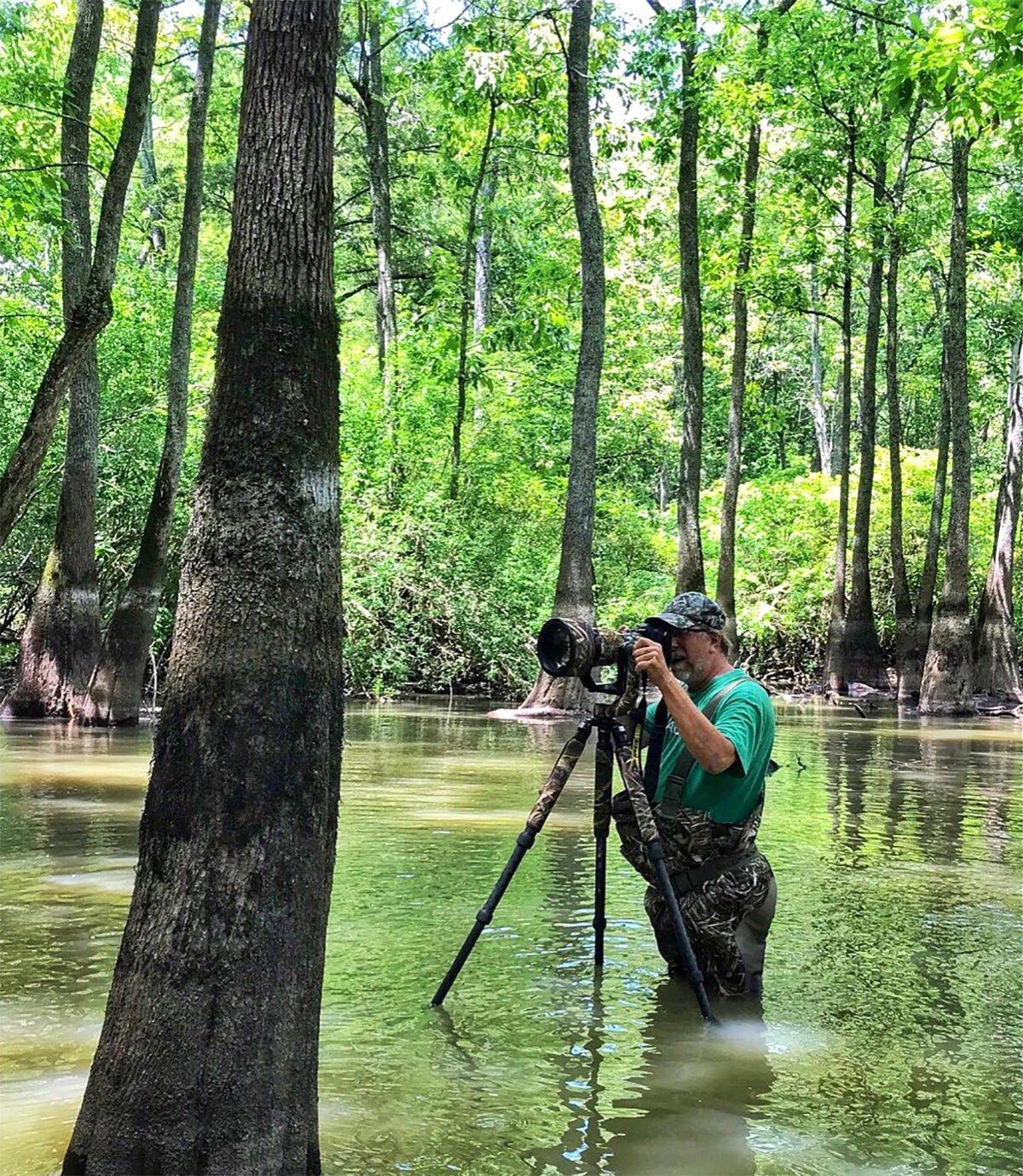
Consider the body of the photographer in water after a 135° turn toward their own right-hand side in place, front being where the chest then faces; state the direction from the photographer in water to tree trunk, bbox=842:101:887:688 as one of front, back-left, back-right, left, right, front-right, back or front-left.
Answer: front

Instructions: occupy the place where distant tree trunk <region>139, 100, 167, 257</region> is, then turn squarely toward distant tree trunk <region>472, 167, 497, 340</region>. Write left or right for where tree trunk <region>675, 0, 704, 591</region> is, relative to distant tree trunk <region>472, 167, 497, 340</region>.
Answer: right

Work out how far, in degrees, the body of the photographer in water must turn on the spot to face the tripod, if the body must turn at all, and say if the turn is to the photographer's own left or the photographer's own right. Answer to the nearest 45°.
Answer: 0° — they already face it

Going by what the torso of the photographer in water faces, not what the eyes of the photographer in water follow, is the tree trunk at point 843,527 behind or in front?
behind

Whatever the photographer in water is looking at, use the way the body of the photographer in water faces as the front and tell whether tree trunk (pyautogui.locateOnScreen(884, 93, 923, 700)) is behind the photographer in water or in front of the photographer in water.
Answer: behind

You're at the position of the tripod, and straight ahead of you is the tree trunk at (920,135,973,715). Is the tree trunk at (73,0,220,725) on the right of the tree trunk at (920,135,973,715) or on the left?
left

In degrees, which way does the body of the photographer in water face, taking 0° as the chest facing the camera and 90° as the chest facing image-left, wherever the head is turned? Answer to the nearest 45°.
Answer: approximately 45°

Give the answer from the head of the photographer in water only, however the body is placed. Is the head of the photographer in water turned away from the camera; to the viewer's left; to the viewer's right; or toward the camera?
to the viewer's left

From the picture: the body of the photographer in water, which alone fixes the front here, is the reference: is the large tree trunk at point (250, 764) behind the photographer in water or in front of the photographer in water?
in front

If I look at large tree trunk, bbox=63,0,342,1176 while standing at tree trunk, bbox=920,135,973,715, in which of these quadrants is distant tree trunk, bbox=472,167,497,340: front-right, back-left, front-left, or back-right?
back-right
